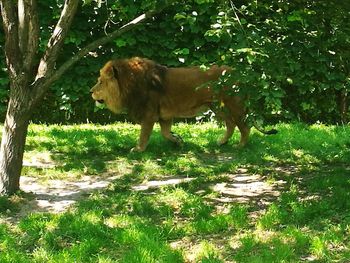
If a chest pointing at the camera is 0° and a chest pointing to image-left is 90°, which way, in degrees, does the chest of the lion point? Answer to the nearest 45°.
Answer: approximately 90°

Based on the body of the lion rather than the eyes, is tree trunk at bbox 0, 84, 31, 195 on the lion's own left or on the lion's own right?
on the lion's own left

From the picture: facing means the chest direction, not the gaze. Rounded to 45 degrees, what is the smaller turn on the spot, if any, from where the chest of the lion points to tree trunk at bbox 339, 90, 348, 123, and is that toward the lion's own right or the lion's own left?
approximately 135° to the lion's own right
